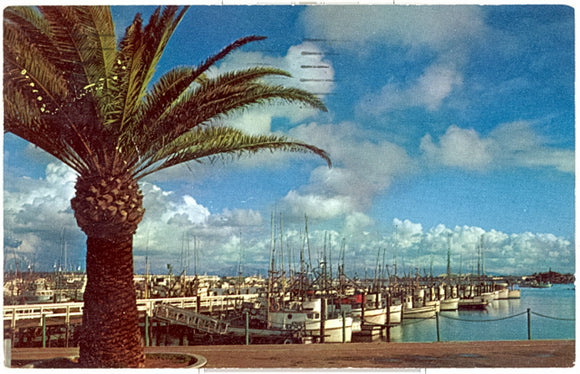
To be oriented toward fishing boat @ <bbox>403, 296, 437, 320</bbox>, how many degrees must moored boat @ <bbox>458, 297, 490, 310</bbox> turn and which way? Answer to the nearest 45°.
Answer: approximately 180°

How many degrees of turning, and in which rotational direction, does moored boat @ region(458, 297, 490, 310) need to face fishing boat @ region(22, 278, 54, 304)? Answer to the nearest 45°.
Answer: approximately 135° to its right

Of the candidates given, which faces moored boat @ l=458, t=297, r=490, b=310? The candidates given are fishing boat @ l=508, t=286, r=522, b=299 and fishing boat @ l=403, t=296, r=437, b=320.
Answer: fishing boat @ l=403, t=296, r=437, b=320

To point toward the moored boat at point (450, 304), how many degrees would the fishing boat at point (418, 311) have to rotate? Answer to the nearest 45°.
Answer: approximately 45° to its left

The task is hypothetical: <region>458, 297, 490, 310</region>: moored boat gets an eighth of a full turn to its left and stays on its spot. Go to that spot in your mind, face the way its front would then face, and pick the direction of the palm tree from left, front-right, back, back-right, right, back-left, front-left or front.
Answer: back

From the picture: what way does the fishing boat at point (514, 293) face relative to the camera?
to the viewer's right

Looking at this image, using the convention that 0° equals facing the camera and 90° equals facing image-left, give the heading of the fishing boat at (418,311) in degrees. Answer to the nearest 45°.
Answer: approximately 270°

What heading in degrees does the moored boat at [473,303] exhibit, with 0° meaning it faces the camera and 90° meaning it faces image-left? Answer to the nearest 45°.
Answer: approximately 270°
